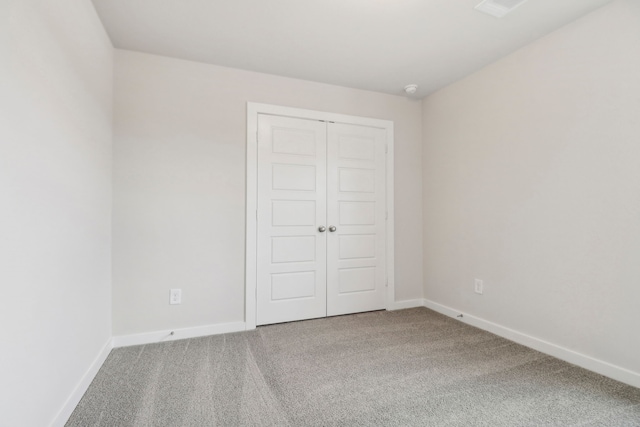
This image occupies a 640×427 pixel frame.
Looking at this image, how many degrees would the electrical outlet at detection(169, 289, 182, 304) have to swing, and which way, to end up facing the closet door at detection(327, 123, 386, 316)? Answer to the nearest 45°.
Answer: approximately 90° to its left

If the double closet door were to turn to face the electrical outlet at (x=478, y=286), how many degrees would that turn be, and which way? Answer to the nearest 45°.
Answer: approximately 45° to its left

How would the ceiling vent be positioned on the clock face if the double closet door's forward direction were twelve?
The ceiling vent is roughly at 12 o'clock from the double closet door.

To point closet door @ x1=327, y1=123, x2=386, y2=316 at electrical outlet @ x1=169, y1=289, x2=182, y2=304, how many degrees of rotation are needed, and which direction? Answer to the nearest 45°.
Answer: approximately 90° to its right

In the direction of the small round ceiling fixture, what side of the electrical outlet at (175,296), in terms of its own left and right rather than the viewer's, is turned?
left

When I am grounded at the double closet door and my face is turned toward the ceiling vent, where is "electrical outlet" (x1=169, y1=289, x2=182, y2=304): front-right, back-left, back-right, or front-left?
back-right
